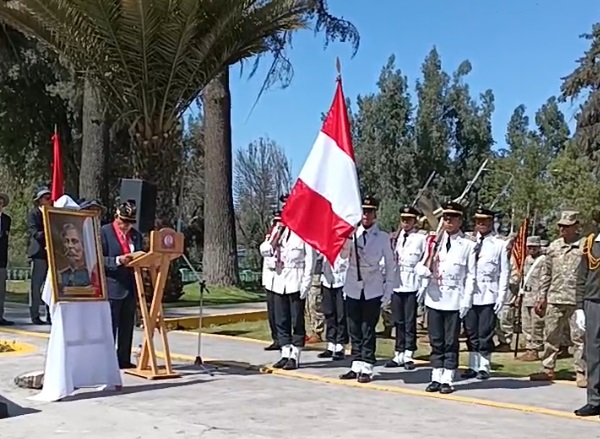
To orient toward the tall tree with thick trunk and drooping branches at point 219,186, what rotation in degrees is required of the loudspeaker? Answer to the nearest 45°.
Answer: approximately 135° to its left

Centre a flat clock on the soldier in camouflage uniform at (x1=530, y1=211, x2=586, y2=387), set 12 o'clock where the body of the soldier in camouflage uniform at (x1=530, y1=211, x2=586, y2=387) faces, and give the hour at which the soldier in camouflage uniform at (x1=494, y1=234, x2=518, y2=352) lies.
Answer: the soldier in camouflage uniform at (x1=494, y1=234, x2=518, y2=352) is roughly at 4 o'clock from the soldier in camouflage uniform at (x1=530, y1=211, x2=586, y2=387).

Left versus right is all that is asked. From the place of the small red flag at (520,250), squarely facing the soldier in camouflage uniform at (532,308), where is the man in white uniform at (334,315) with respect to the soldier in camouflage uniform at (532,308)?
right

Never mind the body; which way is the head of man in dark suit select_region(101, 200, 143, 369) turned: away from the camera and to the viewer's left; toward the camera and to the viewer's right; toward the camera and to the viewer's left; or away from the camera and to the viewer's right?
toward the camera and to the viewer's right

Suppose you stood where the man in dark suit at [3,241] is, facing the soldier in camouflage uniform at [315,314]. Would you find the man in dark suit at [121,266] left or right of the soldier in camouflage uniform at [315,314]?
right

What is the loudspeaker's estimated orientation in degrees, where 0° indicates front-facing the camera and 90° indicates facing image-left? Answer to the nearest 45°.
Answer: approximately 315°

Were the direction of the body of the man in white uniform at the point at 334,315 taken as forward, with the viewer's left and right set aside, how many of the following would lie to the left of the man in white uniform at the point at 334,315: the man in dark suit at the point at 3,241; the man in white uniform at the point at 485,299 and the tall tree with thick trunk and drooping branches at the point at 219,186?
1

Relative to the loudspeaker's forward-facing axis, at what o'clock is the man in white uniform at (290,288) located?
The man in white uniform is roughly at 10 o'clock from the loudspeaker.

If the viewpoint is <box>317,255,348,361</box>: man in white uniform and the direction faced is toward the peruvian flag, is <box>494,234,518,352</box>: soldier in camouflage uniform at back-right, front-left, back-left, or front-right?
back-left

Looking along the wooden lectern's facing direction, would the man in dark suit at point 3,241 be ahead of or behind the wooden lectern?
behind

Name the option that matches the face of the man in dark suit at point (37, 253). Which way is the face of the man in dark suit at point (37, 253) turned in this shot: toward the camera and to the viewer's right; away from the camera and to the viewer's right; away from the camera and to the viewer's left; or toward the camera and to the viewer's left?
toward the camera and to the viewer's right
